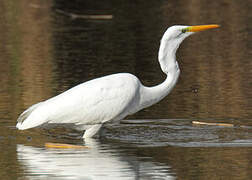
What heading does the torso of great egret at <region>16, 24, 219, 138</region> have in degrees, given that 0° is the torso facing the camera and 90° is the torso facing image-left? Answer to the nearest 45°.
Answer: approximately 270°
